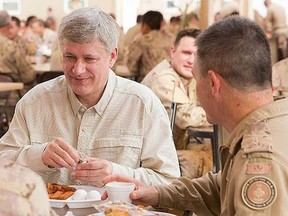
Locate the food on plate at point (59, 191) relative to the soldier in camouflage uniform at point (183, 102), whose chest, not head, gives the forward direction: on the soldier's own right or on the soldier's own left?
on the soldier's own right

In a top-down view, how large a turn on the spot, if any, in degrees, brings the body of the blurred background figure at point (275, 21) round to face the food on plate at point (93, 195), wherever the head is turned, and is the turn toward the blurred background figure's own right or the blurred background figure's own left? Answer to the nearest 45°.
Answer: approximately 90° to the blurred background figure's own left

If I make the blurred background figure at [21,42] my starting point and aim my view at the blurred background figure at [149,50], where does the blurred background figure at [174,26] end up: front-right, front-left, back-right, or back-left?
front-left

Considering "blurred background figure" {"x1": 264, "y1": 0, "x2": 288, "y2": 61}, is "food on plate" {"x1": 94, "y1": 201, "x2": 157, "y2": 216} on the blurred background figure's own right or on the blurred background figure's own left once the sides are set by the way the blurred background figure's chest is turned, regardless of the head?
on the blurred background figure's own left

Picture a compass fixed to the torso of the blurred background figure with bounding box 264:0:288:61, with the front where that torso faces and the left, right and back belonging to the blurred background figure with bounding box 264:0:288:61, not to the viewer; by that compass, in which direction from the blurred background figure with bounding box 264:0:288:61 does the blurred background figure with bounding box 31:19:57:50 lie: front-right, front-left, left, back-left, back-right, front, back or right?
front

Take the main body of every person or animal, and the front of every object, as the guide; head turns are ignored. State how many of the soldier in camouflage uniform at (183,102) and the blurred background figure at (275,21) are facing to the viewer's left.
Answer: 1

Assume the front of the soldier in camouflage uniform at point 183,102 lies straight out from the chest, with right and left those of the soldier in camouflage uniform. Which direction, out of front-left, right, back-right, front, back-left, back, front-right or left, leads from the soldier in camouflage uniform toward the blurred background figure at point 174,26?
back-left

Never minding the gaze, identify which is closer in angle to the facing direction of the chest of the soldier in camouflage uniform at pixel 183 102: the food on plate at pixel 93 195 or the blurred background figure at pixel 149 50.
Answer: the food on plate

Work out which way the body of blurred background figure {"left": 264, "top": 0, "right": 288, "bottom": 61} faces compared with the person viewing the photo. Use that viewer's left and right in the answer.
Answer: facing to the left of the viewer

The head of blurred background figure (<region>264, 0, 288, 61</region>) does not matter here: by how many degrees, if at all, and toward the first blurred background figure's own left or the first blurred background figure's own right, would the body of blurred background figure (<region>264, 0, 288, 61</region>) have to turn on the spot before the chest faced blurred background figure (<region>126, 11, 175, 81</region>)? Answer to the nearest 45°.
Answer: approximately 45° to the first blurred background figure's own left
